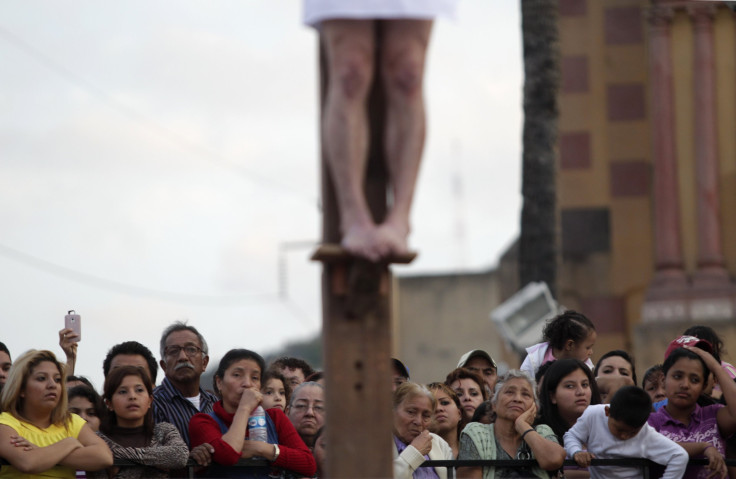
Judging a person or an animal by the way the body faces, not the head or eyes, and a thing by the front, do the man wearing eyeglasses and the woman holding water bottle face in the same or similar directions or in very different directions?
same or similar directions

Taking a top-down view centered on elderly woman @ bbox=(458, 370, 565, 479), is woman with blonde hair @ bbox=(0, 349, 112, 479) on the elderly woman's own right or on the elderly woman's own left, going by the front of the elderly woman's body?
on the elderly woman's own right

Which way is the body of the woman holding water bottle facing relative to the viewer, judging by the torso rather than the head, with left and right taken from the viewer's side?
facing the viewer

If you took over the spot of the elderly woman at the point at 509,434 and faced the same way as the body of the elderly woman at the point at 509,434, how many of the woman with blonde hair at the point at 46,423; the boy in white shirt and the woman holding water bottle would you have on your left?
1

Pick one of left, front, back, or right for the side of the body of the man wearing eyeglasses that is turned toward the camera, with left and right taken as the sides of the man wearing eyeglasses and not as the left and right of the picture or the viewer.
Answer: front

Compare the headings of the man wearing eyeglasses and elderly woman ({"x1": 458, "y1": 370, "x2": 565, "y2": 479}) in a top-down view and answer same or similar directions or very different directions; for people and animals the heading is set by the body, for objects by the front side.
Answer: same or similar directions

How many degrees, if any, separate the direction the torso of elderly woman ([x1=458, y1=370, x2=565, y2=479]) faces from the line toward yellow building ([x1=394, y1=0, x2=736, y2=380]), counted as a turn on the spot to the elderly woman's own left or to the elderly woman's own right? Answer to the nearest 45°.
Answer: approximately 180°
